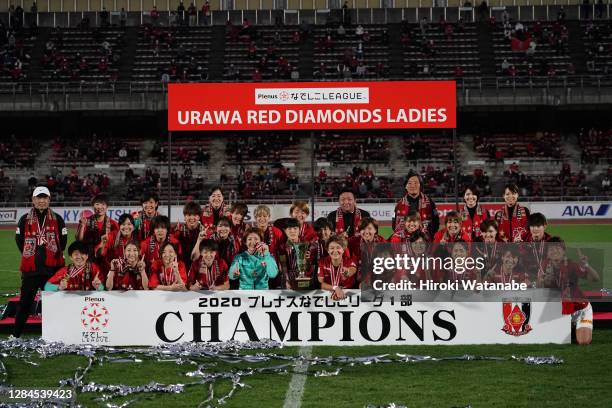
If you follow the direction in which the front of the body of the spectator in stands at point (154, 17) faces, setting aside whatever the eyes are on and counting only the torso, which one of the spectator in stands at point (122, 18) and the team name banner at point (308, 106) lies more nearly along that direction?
the team name banner

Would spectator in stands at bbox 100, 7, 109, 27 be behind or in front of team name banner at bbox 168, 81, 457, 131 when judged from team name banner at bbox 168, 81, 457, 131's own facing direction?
behind

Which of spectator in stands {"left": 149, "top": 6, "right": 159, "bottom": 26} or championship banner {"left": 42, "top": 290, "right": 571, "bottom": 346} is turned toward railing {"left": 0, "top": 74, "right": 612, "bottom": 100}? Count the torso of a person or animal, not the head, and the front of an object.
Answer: the spectator in stands

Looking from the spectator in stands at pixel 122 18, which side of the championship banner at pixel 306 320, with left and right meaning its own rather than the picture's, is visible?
back

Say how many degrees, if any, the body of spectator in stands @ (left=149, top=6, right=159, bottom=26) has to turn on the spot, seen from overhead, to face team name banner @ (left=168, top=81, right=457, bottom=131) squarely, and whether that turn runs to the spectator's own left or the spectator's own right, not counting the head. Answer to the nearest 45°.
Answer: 0° — they already face it

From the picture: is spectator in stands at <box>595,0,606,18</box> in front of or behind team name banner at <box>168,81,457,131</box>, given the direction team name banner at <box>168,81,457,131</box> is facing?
behind

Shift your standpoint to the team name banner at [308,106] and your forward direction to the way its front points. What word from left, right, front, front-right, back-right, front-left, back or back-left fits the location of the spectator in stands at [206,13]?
back

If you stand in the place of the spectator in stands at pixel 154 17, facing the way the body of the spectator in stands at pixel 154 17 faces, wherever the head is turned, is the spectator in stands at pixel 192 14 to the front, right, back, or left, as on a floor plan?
left

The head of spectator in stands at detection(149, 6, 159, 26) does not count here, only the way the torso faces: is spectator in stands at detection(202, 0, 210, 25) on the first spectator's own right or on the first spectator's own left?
on the first spectator's own left

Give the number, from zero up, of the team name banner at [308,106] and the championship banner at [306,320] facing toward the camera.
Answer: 2

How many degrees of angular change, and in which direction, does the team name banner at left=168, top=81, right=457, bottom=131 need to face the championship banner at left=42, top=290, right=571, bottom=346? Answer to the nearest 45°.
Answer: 0° — it already faces it

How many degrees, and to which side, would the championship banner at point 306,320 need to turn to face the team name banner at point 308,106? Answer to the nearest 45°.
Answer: approximately 180°

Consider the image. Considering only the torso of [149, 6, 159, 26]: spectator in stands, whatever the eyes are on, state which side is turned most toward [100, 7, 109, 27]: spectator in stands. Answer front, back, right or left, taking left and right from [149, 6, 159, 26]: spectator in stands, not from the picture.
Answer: right
